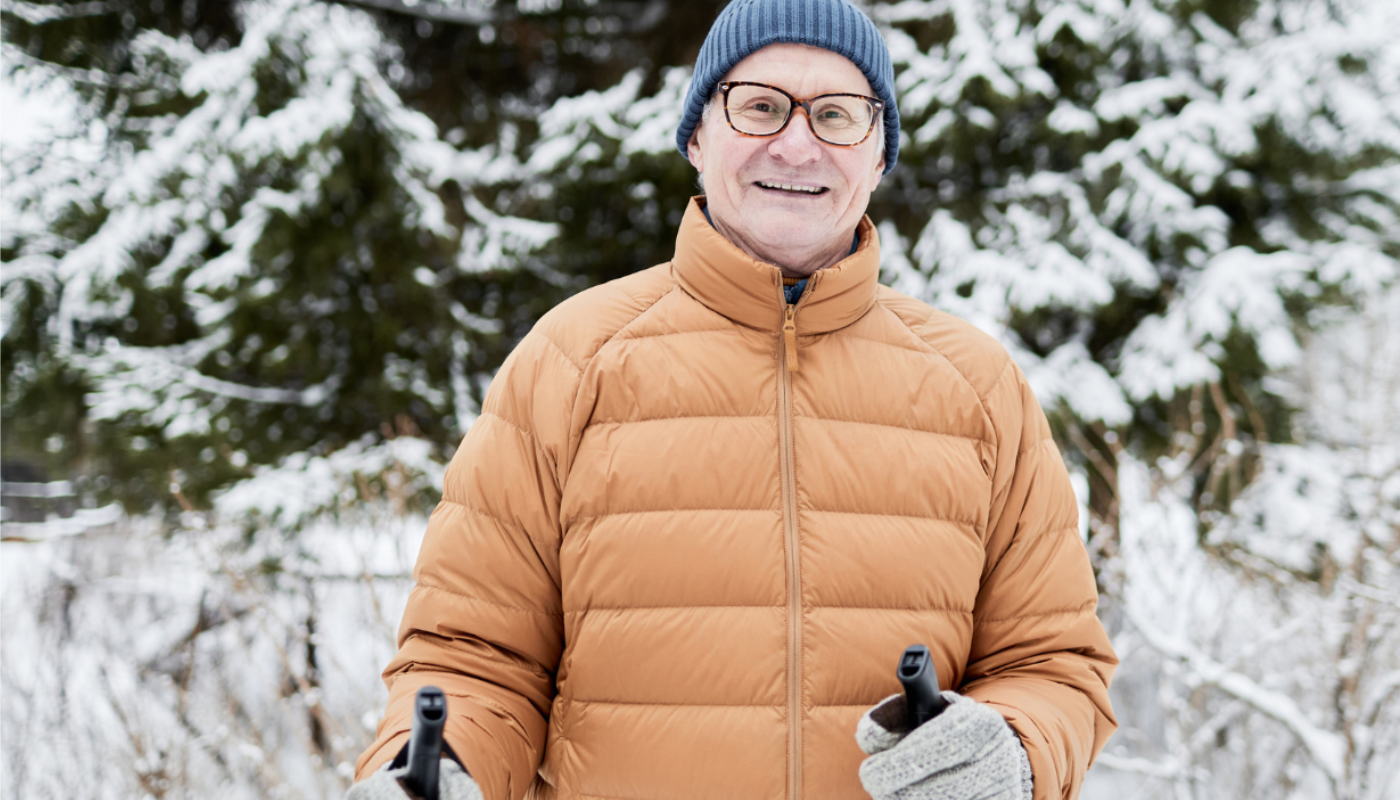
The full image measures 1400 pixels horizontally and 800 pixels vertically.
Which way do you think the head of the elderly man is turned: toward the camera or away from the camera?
toward the camera

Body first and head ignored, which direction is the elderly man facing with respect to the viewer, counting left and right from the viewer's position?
facing the viewer

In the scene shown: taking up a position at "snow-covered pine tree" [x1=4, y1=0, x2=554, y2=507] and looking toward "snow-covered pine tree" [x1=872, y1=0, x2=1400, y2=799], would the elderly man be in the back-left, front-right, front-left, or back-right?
front-right

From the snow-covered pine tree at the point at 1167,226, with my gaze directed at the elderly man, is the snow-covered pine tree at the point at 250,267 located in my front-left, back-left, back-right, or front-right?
front-right

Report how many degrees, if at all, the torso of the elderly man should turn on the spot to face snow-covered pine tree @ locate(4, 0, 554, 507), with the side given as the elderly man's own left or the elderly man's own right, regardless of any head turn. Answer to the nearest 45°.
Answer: approximately 135° to the elderly man's own right

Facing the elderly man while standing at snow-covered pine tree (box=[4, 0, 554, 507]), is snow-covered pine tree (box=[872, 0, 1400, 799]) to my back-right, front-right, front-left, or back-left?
front-left

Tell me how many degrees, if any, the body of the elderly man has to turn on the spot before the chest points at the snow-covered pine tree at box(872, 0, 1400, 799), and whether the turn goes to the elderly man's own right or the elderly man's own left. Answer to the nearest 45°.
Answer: approximately 135° to the elderly man's own left
